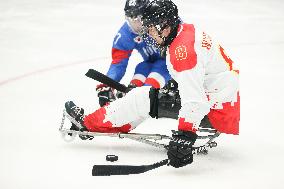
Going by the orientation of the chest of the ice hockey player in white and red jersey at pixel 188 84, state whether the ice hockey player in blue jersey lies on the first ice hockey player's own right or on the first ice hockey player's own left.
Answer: on the first ice hockey player's own right

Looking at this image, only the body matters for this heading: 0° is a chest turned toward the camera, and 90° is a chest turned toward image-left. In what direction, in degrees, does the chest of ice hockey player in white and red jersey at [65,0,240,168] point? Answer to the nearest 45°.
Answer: approximately 90°
